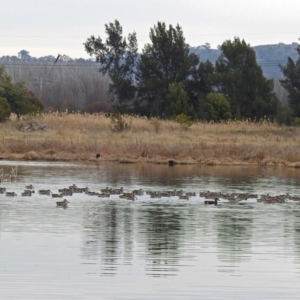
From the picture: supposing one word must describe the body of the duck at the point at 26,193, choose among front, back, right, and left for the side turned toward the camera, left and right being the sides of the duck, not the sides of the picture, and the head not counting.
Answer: right

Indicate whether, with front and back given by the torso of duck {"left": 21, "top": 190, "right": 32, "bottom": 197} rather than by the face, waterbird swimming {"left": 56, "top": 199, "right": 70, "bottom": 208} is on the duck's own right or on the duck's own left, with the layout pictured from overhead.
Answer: on the duck's own right
